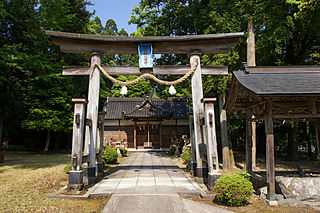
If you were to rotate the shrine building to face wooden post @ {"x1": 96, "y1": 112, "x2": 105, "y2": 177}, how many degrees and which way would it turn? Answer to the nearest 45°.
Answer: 0° — it already faces it

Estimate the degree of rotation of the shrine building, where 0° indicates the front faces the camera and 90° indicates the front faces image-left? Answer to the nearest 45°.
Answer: approximately 0°

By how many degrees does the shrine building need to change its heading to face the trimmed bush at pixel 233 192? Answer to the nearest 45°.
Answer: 0° — it already faces it

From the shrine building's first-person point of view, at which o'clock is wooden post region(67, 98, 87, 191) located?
The wooden post is roughly at 12 o'clock from the shrine building.

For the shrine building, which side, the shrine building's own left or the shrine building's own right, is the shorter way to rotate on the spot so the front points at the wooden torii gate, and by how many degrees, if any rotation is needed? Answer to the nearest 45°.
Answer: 0° — it already faces it

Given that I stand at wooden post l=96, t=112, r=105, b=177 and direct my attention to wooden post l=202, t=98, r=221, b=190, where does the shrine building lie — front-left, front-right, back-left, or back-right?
back-left

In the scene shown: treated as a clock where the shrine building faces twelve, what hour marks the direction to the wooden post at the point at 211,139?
The wooden post is roughly at 12 o'clock from the shrine building.
